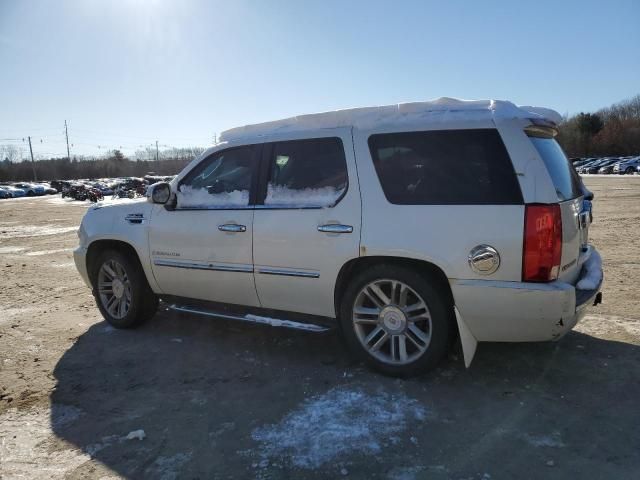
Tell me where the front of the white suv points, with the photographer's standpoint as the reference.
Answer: facing away from the viewer and to the left of the viewer
